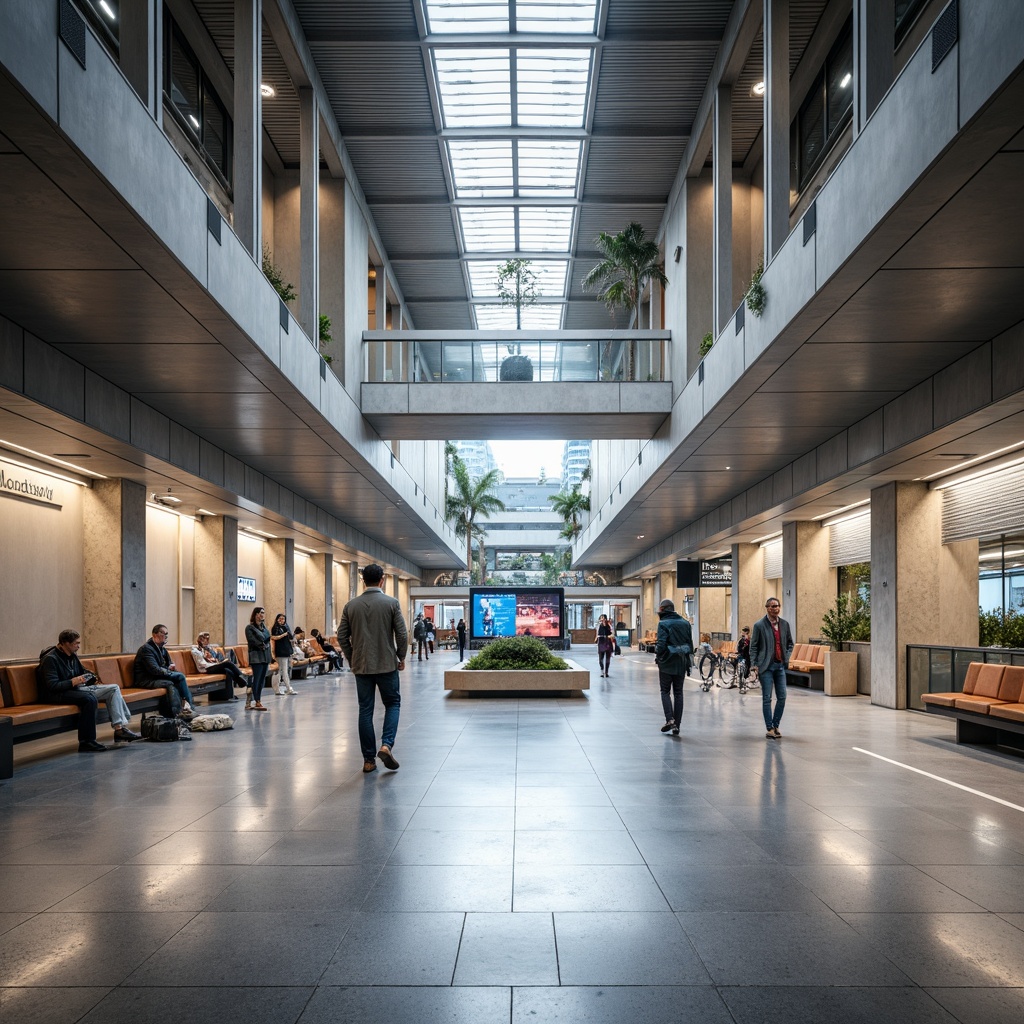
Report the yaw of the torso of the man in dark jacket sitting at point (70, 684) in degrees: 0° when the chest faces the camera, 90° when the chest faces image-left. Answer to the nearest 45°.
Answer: approximately 270°

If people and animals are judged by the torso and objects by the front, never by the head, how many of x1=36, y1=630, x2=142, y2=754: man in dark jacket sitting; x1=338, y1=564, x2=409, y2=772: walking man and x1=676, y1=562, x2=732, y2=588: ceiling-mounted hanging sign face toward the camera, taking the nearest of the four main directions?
1

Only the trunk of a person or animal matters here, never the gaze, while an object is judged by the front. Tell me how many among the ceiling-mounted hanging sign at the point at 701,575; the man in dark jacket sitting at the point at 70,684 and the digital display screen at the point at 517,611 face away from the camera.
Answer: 0

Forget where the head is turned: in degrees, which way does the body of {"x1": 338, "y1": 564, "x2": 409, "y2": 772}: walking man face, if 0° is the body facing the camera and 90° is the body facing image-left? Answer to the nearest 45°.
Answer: approximately 180°

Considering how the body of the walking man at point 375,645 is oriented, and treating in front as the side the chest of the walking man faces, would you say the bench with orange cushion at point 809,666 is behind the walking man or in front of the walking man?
in front

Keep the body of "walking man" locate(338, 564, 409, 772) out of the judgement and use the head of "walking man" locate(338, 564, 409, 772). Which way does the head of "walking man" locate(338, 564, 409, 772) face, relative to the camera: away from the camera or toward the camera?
away from the camera

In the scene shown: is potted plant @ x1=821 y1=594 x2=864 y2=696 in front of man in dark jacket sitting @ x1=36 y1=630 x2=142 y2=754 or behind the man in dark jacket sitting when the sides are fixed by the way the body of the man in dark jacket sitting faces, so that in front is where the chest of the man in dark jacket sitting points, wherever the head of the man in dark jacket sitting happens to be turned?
in front

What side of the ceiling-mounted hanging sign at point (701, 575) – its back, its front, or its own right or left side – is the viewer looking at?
front

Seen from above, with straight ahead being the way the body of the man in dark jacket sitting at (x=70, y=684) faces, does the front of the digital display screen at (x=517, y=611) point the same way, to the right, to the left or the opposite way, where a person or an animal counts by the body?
to the right

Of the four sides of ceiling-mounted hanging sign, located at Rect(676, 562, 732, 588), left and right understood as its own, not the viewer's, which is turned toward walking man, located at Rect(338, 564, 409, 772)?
front

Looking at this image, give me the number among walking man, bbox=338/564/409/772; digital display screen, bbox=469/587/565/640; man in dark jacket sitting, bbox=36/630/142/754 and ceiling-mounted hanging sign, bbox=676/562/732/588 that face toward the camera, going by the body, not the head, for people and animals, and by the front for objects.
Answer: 2

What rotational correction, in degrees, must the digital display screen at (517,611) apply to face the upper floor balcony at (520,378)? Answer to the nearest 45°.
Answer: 0° — it already faces it
